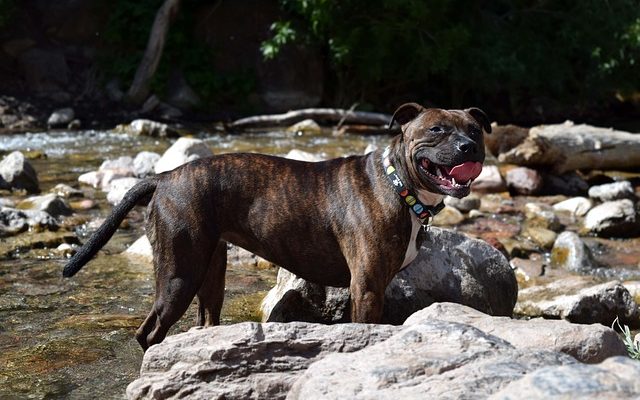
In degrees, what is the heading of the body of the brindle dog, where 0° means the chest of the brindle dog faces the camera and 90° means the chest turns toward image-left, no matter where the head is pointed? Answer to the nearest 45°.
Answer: approximately 270°

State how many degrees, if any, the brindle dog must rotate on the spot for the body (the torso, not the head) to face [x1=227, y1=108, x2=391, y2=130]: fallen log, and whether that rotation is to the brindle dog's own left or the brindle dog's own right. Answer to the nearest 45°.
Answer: approximately 90° to the brindle dog's own left

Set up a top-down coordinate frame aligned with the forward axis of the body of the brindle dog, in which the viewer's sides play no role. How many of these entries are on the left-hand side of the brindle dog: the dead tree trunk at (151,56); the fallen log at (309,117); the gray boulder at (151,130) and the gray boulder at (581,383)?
3

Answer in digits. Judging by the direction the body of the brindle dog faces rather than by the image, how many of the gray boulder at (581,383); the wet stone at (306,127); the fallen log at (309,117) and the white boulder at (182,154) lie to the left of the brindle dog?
3

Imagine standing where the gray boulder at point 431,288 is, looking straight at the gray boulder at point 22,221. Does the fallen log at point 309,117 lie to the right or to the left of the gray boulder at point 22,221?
right

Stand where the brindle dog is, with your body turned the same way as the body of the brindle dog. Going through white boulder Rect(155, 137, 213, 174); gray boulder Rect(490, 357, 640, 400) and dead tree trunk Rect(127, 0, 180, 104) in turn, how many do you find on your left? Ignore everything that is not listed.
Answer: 2

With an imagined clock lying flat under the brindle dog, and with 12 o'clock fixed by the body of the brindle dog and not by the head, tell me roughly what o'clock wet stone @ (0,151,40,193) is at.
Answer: The wet stone is roughly at 8 o'clock from the brindle dog.

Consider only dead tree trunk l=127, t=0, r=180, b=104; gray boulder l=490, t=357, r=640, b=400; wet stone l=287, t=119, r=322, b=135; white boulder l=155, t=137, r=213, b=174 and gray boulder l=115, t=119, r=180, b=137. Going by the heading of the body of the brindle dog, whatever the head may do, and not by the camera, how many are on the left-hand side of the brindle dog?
4

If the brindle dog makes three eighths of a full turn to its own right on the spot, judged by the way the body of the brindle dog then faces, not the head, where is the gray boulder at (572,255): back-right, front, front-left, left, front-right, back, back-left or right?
back

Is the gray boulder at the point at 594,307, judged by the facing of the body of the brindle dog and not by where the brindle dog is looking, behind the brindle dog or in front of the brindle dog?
in front

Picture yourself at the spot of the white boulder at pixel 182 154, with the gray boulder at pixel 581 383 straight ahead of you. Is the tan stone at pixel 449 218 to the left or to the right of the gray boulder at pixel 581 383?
left

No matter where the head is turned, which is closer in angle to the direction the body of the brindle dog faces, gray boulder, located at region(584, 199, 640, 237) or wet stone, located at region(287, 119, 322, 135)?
the gray boulder

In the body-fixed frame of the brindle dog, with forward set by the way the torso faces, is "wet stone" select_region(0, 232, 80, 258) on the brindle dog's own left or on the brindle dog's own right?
on the brindle dog's own left

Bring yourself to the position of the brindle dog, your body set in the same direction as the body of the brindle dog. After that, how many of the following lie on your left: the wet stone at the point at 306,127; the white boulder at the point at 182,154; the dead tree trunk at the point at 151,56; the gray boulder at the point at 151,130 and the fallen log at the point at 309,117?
5
